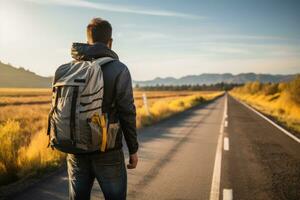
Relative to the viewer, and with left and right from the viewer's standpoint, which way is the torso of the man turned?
facing away from the viewer and to the right of the viewer
